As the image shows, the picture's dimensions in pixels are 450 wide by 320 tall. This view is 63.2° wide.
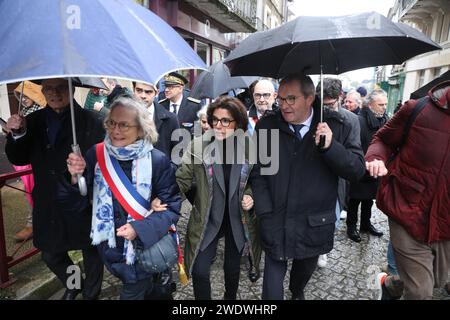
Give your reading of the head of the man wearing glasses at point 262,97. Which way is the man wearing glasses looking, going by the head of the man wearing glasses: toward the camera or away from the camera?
toward the camera

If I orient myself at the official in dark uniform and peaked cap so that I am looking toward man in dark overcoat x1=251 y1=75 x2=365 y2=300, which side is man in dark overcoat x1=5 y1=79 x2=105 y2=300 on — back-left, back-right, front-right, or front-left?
front-right

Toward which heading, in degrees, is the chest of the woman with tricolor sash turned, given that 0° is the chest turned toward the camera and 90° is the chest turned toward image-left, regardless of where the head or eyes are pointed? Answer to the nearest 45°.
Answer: approximately 45°

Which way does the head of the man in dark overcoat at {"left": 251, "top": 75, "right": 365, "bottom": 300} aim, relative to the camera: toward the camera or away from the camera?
toward the camera

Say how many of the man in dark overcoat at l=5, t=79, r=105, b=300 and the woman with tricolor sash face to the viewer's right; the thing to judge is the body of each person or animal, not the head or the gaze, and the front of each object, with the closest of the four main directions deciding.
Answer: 0

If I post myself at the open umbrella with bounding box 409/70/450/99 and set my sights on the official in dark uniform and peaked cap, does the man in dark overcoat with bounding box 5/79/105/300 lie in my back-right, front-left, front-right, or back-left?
front-left

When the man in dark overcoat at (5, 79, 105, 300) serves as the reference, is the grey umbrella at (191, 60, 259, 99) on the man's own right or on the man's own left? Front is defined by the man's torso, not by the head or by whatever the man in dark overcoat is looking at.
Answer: on the man's own left

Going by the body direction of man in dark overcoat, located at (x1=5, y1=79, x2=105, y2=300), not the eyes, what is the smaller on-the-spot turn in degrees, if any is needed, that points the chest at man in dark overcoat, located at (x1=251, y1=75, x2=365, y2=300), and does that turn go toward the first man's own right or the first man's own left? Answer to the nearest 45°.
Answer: approximately 45° to the first man's own left

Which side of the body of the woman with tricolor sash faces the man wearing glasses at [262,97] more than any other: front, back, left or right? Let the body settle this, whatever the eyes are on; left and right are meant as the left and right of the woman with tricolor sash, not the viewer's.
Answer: back

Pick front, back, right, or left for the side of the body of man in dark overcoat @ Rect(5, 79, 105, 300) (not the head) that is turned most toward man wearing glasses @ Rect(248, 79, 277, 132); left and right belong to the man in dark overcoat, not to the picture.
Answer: left

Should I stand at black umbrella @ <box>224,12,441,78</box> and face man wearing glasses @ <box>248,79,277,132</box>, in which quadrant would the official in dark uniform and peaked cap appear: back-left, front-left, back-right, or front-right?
front-left

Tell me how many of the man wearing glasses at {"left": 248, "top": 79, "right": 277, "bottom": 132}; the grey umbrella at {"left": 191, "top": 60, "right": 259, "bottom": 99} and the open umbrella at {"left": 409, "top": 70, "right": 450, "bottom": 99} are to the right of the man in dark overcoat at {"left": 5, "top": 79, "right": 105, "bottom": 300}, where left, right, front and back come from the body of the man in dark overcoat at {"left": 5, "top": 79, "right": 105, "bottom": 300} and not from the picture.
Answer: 0

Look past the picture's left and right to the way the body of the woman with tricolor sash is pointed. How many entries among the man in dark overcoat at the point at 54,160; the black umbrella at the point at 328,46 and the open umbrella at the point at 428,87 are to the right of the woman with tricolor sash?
1

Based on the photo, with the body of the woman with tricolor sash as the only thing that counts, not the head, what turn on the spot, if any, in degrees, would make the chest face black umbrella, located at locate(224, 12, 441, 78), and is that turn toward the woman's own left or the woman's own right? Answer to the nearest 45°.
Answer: approximately 135° to the woman's own left

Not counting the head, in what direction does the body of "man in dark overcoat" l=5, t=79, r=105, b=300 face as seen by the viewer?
toward the camera

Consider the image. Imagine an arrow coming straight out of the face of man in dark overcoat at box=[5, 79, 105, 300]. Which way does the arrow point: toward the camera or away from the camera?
toward the camera
